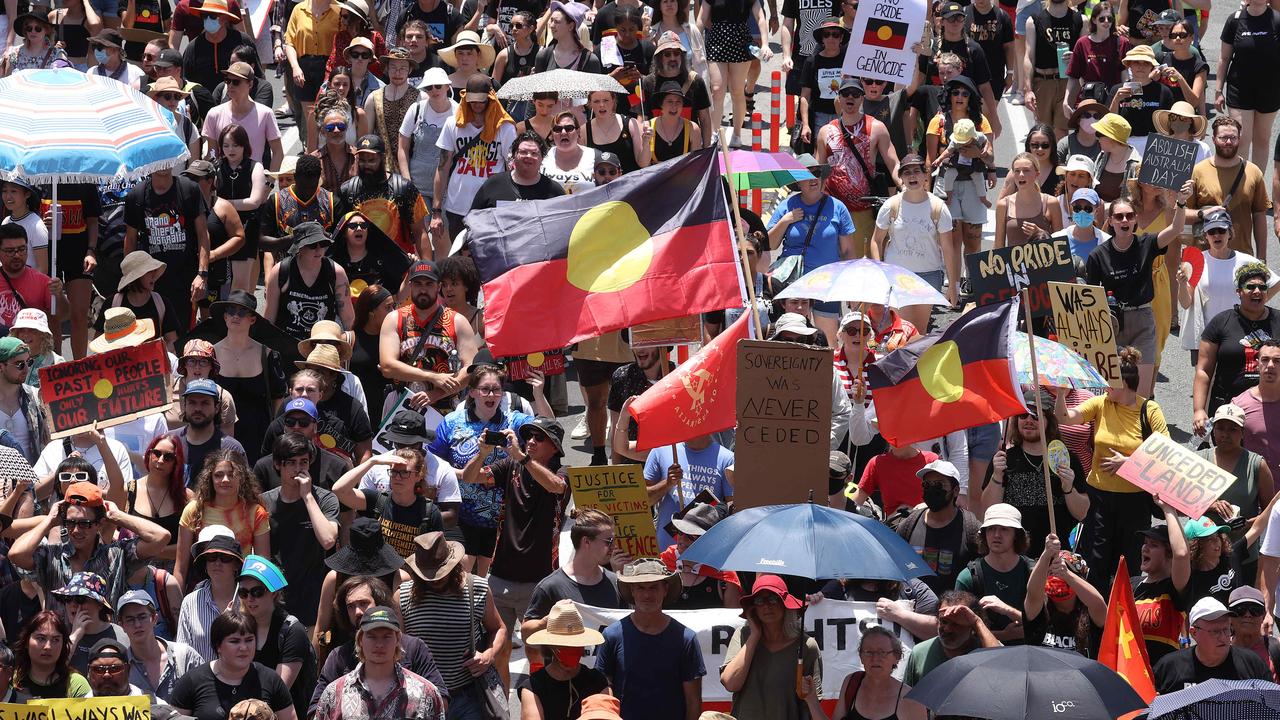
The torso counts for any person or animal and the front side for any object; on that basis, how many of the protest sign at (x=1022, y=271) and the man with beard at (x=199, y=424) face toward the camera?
2

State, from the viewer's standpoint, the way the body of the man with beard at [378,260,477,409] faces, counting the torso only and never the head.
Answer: toward the camera

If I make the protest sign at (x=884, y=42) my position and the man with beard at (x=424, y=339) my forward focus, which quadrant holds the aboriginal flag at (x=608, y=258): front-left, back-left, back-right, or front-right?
front-left

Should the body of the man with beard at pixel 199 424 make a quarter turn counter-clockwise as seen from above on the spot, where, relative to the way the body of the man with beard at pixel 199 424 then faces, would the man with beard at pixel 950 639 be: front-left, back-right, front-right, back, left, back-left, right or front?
front-right

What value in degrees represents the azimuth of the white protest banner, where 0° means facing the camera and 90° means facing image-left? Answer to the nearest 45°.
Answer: approximately 0°

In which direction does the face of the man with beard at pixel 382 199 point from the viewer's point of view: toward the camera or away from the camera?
toward the camera

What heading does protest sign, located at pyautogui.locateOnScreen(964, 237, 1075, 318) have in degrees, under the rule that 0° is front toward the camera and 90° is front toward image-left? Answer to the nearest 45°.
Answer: approximately 0°

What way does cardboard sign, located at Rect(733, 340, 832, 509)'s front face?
toward the camera

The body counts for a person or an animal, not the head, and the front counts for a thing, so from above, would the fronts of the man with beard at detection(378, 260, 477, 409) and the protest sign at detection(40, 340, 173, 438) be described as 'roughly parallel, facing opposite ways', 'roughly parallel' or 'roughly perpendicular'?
roughly parallel

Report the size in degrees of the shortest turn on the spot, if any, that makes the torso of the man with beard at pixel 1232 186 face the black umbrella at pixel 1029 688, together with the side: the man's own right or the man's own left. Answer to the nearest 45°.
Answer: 0° — they already face it

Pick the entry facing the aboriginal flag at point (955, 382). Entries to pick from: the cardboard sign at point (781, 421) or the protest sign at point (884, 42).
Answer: the protest sign

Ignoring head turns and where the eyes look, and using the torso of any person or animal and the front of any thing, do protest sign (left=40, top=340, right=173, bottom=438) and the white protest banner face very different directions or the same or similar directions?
same or similar directions

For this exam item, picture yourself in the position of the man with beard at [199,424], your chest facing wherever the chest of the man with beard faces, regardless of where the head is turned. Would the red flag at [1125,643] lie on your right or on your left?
on your left

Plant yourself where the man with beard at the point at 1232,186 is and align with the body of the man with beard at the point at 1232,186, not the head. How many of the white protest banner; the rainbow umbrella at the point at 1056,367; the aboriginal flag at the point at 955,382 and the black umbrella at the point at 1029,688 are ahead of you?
4

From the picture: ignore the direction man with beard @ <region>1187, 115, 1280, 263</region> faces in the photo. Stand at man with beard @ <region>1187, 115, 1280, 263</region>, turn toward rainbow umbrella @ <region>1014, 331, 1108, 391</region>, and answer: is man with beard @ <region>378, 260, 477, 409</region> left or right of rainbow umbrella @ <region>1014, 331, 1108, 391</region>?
right

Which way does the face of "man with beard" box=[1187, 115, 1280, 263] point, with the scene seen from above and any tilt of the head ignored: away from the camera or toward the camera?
toward the camera

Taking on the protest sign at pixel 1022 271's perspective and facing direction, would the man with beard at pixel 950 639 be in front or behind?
in front
